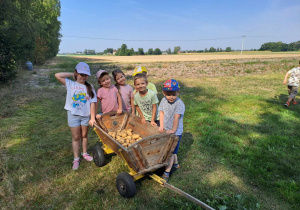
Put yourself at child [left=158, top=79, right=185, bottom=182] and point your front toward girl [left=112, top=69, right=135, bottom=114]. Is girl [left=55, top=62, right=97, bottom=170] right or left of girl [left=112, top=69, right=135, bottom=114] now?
left

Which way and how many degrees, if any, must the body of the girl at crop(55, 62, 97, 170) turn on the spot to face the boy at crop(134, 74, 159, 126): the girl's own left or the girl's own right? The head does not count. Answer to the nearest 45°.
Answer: approximately 90° to the girl's own left

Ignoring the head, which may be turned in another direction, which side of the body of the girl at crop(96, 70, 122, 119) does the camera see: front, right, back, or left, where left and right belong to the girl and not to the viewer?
front

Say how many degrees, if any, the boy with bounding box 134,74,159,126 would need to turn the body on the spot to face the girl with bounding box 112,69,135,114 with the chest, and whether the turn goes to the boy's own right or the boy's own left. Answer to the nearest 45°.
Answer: approximately 135° to the boy's own right

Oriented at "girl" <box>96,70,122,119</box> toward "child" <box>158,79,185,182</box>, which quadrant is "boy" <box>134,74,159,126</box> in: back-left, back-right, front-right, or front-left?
front-left

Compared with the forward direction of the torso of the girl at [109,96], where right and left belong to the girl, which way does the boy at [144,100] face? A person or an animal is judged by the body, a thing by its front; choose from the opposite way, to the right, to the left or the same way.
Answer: the same way

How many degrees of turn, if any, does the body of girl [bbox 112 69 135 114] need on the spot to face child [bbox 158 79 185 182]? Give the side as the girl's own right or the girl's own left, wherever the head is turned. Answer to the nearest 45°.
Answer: approximately 45° to the girl's own left

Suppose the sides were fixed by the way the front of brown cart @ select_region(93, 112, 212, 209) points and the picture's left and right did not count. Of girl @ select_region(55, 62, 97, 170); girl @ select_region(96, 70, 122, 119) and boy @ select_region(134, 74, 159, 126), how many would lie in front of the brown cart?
0

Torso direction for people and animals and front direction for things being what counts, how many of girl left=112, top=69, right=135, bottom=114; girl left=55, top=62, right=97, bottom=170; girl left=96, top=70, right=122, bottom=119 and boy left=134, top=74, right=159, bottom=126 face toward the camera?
4

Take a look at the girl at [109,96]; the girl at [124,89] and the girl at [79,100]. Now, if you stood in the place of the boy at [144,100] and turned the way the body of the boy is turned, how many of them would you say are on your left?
0

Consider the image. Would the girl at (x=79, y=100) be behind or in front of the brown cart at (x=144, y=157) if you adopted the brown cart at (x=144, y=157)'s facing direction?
behind

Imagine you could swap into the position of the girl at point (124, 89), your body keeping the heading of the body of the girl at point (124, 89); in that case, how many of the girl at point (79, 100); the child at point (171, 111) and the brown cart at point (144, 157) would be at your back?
0

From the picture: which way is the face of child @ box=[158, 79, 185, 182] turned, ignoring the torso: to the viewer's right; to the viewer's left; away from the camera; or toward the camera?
toward the camera

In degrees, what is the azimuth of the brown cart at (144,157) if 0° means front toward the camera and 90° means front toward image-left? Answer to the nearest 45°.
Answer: approximately 315°

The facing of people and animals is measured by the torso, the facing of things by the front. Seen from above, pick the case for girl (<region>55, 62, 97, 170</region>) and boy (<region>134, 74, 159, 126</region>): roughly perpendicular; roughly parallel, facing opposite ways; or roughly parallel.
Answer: roughly parallel

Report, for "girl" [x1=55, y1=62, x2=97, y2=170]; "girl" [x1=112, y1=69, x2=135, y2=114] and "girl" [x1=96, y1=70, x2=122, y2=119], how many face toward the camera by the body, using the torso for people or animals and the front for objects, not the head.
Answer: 3

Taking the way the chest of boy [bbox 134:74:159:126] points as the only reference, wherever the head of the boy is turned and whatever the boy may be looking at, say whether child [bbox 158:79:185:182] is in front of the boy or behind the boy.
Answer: in front

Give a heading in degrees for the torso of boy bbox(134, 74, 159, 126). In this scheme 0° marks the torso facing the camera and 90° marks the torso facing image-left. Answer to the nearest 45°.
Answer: approximately 0°

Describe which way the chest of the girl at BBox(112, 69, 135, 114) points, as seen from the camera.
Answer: toward the camera
